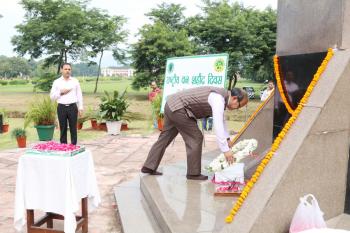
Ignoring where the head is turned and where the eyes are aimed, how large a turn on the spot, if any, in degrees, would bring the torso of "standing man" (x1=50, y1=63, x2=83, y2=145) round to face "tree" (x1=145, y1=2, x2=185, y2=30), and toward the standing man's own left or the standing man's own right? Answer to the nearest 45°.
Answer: approximately 180°

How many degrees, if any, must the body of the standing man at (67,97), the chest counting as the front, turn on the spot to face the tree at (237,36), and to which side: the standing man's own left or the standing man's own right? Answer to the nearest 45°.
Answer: approximately 135° to the standing man's own left

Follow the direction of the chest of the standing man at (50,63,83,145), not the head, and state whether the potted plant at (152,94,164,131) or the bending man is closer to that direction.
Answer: the bending man

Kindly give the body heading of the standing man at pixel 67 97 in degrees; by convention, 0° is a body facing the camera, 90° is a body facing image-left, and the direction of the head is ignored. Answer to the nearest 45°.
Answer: approximately 0°

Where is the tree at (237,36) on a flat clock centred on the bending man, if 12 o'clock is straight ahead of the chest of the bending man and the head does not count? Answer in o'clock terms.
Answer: The tree is roughly at 9 o'clock from the bending man.

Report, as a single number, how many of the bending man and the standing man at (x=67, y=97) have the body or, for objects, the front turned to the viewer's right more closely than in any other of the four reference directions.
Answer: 1

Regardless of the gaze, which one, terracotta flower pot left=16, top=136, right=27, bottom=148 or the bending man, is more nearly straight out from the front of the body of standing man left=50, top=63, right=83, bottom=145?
the bending man

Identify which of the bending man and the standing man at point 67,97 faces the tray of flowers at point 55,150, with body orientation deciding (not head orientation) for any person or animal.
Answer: the standing man

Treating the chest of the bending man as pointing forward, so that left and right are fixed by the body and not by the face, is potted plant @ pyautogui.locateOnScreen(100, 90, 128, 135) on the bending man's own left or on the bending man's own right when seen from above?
on the bending man's own left

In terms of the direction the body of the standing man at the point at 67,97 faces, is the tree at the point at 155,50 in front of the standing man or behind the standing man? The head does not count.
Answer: behind

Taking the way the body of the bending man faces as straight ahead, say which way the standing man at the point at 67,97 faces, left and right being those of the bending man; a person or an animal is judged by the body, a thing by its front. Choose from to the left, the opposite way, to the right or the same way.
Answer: to the right

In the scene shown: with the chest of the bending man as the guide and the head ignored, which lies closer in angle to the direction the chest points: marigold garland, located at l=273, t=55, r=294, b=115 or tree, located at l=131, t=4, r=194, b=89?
the marigold garland

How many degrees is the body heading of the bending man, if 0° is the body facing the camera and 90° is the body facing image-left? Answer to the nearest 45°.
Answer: approximately 270°
